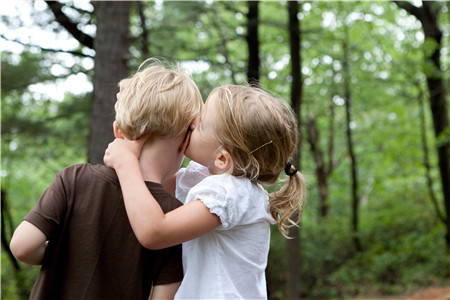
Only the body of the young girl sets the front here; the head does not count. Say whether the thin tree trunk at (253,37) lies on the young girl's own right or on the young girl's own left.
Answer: on the young girl's own right

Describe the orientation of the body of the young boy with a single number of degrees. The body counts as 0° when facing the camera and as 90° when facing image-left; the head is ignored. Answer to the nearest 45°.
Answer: approximately 180°

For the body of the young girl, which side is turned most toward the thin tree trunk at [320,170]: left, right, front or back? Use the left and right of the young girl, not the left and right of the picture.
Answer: right

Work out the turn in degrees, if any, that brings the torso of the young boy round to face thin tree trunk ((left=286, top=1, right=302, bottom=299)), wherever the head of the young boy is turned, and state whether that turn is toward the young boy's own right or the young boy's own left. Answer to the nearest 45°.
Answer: approximately 45° to the young boy's own right

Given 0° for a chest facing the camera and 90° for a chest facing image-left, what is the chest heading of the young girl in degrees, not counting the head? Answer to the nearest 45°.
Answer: approximately 90°

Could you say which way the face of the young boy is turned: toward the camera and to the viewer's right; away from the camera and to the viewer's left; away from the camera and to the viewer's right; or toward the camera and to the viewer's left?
away from the camera and to the viewer's right

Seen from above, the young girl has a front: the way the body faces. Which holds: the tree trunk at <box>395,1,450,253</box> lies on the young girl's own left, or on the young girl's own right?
on the young girl's own right

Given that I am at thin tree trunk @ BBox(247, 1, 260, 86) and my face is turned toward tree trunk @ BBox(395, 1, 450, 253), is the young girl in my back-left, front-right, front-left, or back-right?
back-right

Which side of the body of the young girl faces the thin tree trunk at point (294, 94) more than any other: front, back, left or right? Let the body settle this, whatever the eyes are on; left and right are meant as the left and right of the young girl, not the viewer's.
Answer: right

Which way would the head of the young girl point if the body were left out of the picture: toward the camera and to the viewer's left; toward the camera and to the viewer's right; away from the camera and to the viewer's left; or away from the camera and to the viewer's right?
away from the camera and to the viewer's left
